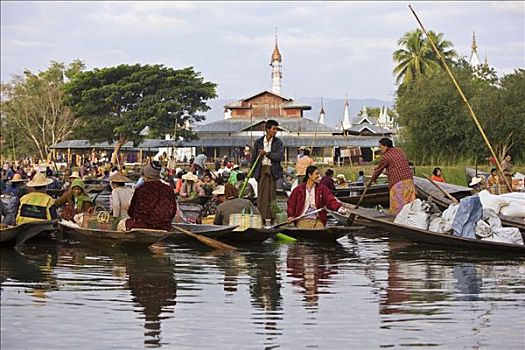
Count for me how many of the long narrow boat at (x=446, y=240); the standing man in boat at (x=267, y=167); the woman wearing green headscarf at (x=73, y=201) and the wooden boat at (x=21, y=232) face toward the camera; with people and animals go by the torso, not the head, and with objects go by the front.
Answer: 2

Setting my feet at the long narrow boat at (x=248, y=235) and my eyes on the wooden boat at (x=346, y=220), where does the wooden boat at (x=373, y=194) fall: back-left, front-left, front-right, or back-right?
front-left

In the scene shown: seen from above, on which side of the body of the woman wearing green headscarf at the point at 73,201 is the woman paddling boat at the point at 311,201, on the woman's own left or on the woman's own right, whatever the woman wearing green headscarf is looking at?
on the woman's own left

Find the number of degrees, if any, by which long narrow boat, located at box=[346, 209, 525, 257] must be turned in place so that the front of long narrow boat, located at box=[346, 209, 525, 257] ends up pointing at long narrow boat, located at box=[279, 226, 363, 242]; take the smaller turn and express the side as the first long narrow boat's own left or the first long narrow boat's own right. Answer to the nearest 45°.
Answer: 0° — it already faces it

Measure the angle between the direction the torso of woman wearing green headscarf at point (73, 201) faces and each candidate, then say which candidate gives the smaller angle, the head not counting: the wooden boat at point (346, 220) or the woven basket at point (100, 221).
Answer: the woven basket

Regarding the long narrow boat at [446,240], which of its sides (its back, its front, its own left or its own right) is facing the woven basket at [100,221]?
front

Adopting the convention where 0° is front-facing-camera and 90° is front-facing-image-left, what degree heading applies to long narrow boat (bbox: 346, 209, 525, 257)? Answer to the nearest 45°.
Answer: approximately 90°

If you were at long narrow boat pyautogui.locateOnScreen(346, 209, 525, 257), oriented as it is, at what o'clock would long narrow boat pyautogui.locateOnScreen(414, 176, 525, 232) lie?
long narrow boat pyautogui.locateOnScreen(414, 176, 525, 232) is roughly at 3 o'clock from long narrow boat pyautogui.locateOnScreen(346, 209, 525, 257).

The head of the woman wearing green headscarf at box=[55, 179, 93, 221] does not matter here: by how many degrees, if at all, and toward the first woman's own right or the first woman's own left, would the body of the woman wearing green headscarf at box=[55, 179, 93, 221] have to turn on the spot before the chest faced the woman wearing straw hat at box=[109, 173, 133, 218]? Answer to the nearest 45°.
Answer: approximately 45° to the first woman's own left
